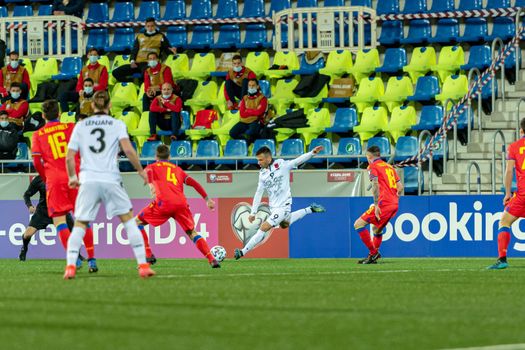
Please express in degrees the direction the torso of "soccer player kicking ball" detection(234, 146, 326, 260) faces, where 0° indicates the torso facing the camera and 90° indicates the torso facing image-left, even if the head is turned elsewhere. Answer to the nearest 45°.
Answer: approximately 45°

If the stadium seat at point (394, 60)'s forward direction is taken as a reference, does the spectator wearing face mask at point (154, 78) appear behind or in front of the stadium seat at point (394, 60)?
in front

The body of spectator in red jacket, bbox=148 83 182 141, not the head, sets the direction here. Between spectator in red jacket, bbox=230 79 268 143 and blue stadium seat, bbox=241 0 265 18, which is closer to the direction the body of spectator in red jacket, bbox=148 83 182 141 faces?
the spectator in red jacket

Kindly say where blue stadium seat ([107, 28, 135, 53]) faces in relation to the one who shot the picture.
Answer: facing the viewer and to the left of the viewer

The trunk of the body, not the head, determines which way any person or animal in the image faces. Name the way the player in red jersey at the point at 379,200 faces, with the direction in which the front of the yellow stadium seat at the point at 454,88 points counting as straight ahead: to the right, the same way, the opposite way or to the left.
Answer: to the right

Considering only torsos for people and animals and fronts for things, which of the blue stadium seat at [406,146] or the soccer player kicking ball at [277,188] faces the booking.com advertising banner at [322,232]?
the blue stadium seat

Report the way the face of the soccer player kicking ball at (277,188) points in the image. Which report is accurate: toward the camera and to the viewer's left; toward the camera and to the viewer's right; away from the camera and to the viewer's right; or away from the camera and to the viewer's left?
toward the camera and to the viewer's left

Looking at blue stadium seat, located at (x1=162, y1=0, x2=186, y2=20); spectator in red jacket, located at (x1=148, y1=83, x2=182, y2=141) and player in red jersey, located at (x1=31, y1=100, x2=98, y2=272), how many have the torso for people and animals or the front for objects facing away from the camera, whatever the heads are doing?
1

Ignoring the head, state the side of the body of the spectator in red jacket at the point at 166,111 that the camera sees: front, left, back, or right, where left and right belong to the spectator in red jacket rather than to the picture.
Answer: front

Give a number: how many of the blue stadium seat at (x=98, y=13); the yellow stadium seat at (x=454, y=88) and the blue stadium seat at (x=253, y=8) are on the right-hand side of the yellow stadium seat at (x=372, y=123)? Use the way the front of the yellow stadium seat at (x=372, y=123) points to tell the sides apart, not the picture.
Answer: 2

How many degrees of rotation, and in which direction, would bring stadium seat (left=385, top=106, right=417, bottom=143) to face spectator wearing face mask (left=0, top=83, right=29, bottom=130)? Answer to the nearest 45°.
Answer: approximately 45° to its right

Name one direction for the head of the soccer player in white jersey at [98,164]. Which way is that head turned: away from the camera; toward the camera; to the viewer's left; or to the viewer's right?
away from the camera

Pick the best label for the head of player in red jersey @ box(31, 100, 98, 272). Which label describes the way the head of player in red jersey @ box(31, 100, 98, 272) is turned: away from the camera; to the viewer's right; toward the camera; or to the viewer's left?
away from the camera

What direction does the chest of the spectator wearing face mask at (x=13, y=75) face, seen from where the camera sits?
toward the camera

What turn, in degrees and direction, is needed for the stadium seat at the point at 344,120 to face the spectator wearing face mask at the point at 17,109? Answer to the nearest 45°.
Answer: approximately 45° to its right

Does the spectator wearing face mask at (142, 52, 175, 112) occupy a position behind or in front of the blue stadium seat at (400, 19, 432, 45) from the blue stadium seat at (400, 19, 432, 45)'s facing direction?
in front
